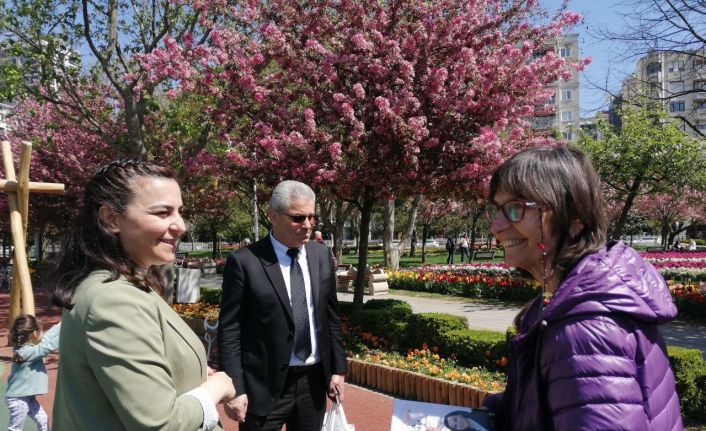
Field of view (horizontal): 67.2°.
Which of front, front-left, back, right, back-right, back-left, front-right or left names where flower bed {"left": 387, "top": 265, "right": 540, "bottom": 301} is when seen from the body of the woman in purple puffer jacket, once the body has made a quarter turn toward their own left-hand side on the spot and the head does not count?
back

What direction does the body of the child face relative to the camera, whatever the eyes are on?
to the viewer's right

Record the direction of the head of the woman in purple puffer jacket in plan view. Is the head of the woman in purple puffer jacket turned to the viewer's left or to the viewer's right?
to the viewer's left

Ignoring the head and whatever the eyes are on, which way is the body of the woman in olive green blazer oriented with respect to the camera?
to the viewer's right

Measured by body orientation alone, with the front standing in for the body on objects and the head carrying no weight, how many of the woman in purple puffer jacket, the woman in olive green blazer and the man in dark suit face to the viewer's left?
1

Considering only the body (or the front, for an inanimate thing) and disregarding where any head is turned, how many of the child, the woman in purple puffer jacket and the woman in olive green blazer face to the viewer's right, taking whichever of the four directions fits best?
2

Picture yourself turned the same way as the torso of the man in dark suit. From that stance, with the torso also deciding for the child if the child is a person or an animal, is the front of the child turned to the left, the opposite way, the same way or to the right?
to the left

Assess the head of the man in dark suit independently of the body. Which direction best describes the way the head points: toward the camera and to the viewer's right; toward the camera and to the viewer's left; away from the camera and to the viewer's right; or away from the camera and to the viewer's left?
toward the camera and to the viewer's right

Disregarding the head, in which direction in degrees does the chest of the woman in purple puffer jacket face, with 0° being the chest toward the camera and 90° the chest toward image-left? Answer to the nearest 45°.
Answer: approximately 90°
